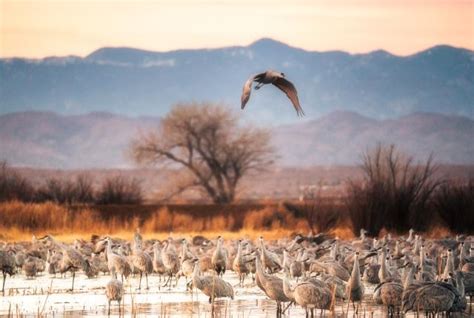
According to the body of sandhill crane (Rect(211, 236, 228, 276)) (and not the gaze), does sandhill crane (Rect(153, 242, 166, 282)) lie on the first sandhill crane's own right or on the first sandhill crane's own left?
on the first sandhill crane's own left

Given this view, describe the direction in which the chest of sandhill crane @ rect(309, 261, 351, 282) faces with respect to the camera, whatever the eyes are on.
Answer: to the viewer's left

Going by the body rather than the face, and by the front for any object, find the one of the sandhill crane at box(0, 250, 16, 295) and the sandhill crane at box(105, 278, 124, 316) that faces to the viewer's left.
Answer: the sandhill crane at box(0, 250, 16, 295)

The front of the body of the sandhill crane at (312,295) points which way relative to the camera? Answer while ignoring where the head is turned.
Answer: to the viewer's left

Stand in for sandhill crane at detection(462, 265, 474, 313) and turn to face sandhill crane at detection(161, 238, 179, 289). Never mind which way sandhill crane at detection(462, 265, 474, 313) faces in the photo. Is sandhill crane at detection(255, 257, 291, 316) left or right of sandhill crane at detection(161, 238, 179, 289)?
left
